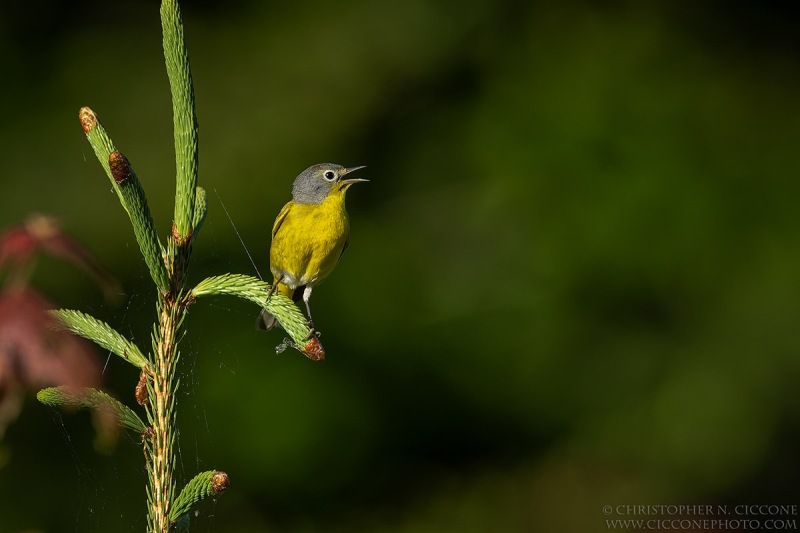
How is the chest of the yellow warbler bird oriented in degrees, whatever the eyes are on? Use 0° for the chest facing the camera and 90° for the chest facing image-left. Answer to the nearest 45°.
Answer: approximately 315°
